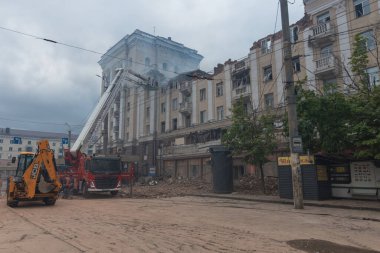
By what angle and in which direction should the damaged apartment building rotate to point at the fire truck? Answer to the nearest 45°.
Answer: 0° — it already faces it

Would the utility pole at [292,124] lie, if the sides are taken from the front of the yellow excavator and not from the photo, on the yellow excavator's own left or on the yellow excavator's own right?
on the yellow excavator's own right

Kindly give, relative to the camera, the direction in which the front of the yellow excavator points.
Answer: facing away from the viewer

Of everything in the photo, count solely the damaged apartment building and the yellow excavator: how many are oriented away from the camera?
1

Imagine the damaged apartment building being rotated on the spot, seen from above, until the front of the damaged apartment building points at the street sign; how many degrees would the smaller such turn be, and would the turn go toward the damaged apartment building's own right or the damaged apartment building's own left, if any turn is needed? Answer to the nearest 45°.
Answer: approximately 45° to the damaged apartment building's own left

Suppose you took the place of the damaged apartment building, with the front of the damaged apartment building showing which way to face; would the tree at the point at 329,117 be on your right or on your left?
on your left

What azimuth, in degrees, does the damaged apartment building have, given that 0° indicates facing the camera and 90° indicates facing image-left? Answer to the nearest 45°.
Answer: approximately 45°
